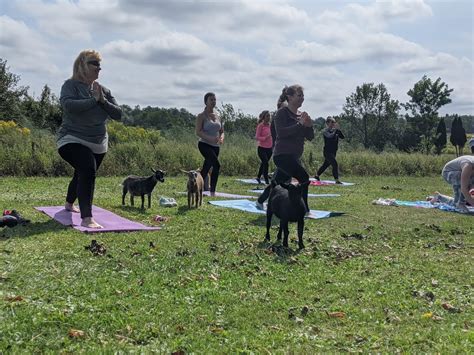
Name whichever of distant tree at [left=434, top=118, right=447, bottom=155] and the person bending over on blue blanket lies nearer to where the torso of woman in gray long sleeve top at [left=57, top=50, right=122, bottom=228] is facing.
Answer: the person bending over on blue blanket

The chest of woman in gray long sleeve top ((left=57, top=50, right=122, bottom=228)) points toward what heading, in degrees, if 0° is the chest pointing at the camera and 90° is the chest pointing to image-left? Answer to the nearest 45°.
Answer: approximately 315°

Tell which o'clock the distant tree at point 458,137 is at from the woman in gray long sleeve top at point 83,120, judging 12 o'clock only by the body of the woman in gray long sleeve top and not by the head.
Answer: The distant tree is roughly at 9 o'clock from the woman in gray long sleeve top.

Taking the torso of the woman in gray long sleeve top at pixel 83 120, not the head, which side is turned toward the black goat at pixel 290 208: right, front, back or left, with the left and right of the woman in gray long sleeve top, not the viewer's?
front

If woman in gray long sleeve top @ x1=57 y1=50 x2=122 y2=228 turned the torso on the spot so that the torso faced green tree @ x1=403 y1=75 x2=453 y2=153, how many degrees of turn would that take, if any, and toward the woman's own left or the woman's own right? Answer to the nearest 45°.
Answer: approximately 90° to the woman's own left

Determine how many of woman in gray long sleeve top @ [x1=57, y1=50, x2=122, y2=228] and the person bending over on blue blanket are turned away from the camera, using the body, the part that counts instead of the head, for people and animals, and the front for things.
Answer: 0

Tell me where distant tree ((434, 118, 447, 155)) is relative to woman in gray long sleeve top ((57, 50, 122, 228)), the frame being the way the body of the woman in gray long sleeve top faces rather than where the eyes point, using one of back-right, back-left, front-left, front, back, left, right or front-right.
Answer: left

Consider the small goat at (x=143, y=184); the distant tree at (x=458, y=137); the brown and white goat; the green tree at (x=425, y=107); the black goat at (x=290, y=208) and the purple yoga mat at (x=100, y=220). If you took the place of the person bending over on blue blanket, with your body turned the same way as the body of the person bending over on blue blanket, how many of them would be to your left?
2

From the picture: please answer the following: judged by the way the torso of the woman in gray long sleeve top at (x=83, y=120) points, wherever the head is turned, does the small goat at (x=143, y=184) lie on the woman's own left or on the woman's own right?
on the woman's own left
